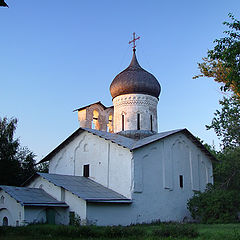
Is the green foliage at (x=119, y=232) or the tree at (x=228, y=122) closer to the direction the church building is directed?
the green foliage

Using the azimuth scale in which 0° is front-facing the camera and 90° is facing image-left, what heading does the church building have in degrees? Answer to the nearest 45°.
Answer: approximately 45°

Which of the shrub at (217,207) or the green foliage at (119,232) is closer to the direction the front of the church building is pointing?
the green foliage

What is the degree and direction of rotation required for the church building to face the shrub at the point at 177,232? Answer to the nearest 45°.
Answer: approximately 45° to its left

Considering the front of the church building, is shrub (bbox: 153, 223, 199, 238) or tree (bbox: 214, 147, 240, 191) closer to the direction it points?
the shrub

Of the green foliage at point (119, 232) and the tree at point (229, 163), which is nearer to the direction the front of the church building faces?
the green foliage
